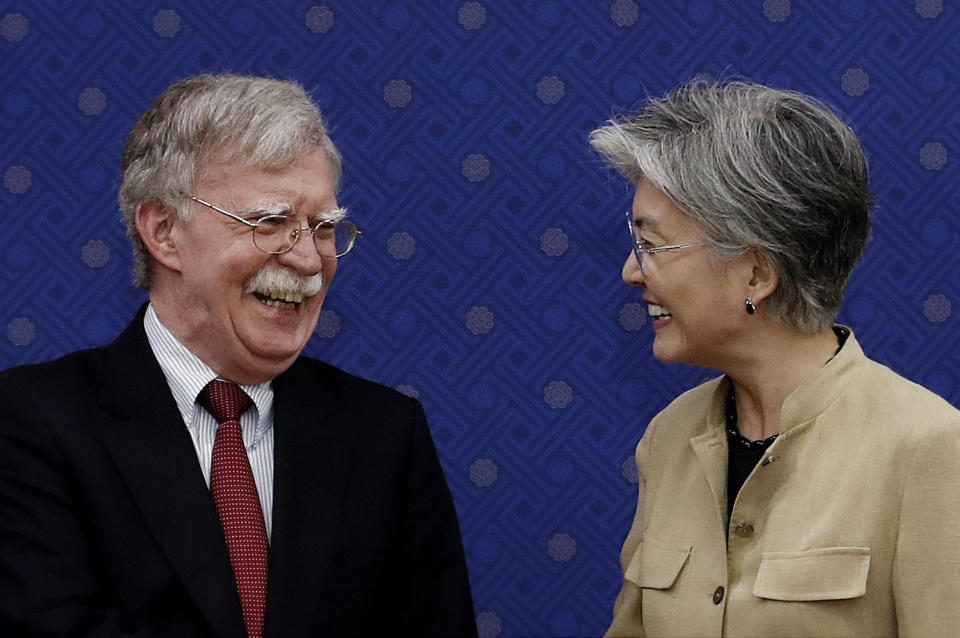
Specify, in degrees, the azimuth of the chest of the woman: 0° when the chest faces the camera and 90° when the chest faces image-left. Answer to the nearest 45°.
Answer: approximately 45°

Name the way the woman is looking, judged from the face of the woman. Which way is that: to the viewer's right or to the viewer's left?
to the viewer's left
